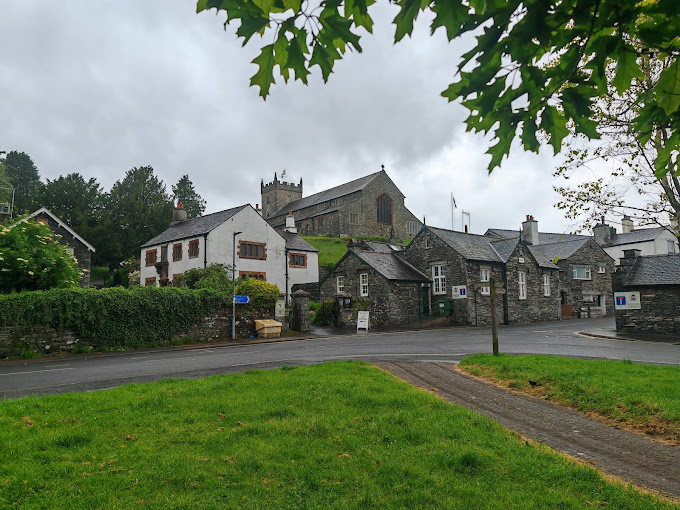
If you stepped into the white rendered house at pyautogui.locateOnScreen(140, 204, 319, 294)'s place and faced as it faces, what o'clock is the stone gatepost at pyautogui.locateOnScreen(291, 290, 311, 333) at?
The stone gatepost is roughly at 10 o'clock from the white rendered house.

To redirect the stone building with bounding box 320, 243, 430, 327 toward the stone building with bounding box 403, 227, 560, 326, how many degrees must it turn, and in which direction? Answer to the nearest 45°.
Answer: approximately 135° to its left

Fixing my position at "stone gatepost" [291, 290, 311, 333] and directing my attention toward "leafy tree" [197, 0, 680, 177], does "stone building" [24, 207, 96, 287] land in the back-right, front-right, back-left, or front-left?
back-right

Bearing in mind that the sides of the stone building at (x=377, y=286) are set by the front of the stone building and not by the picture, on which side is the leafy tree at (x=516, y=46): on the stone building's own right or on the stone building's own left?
on the stone building's own left

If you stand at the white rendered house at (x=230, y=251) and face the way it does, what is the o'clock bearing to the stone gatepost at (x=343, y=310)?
The stone gatepost is roughly at 9 o'clock from the white rendered house.

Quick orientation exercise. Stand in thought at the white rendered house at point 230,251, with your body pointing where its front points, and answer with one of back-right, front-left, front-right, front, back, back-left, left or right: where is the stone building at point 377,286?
left

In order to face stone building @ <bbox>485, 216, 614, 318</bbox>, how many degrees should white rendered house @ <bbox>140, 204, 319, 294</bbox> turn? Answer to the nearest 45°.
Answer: approximately 135° to its left

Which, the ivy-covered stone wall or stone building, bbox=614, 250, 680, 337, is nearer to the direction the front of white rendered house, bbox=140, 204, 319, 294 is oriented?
the ivy-covered stone wall

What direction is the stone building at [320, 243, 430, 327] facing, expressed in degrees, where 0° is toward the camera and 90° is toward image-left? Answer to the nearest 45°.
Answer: approximately 45°

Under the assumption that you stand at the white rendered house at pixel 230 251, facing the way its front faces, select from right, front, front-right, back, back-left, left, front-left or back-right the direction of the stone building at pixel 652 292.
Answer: left

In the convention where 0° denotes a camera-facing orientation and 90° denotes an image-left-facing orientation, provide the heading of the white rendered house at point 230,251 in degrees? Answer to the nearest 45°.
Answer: approximately 45°

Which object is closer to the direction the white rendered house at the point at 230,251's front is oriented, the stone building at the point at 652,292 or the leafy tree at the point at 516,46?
the leafy tree
